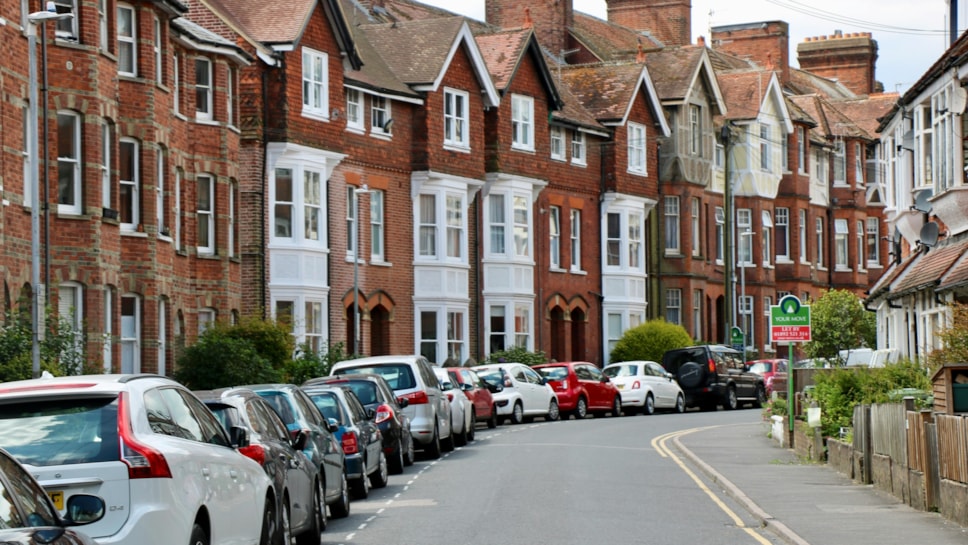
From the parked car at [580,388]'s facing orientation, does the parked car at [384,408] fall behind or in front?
behind

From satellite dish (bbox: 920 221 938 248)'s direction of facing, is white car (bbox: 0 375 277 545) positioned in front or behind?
in front

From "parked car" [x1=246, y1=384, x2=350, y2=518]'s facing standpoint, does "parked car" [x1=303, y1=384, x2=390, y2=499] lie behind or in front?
in front

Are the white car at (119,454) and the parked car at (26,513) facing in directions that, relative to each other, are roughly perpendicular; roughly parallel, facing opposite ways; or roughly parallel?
roughly parallel

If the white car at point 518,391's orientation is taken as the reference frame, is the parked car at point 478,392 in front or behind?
behind

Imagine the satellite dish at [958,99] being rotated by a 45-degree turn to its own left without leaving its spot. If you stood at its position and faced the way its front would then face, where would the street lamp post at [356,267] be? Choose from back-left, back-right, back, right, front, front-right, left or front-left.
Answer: back-right

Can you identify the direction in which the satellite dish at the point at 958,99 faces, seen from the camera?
facing the viewer and to the left of the viewer

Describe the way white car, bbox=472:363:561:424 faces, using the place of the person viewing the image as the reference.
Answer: facing away from the viewer and to the right of the viewer

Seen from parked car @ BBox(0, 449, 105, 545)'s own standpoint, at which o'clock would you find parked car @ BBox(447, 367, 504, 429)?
parked car @ BBox(447, 367, 504, 429) is roughly at 11 o'clock from parked car @ BBox(0, 449, 105, 545).

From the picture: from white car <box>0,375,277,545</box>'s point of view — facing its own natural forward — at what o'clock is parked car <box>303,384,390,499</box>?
The parked car is roughly at 11 o'clock from the white car.

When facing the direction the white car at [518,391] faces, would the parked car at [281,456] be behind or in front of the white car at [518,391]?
behind

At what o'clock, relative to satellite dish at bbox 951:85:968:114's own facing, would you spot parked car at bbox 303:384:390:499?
The parked car is roughly at 12 o'clock from the satellite dish.
